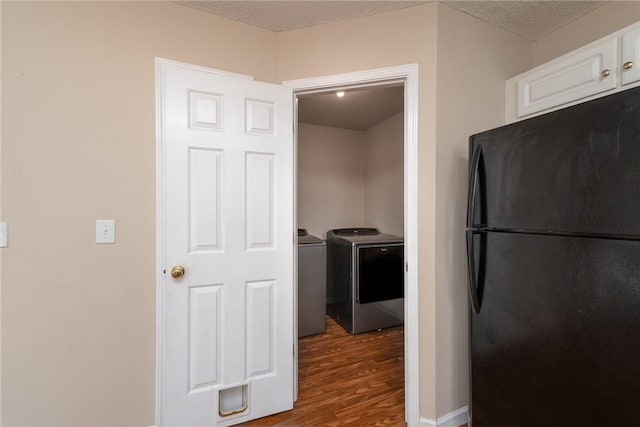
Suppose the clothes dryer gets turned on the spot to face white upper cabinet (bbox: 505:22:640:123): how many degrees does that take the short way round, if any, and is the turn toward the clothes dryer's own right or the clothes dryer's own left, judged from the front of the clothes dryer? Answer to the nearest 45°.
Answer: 0° — it already faces it

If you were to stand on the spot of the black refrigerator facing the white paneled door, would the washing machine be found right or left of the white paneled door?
right

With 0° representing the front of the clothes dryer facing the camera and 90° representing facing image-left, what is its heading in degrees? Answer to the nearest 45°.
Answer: approximately 315°

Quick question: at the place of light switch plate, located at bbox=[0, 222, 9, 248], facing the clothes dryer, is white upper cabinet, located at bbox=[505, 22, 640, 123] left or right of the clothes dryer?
right

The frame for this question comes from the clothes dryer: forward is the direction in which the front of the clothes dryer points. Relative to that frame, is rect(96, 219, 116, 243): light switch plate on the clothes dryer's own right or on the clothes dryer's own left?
on the clothes dryer's own right

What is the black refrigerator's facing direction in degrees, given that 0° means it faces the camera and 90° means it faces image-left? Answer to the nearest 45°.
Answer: approximately 45°

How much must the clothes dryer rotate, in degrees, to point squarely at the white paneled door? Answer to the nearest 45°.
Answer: approximately 90° to its right

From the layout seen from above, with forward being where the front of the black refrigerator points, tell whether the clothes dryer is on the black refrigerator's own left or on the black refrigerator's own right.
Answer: on the black refrigerator's own right

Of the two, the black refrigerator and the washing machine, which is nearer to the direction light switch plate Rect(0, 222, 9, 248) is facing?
the black refrigerator
